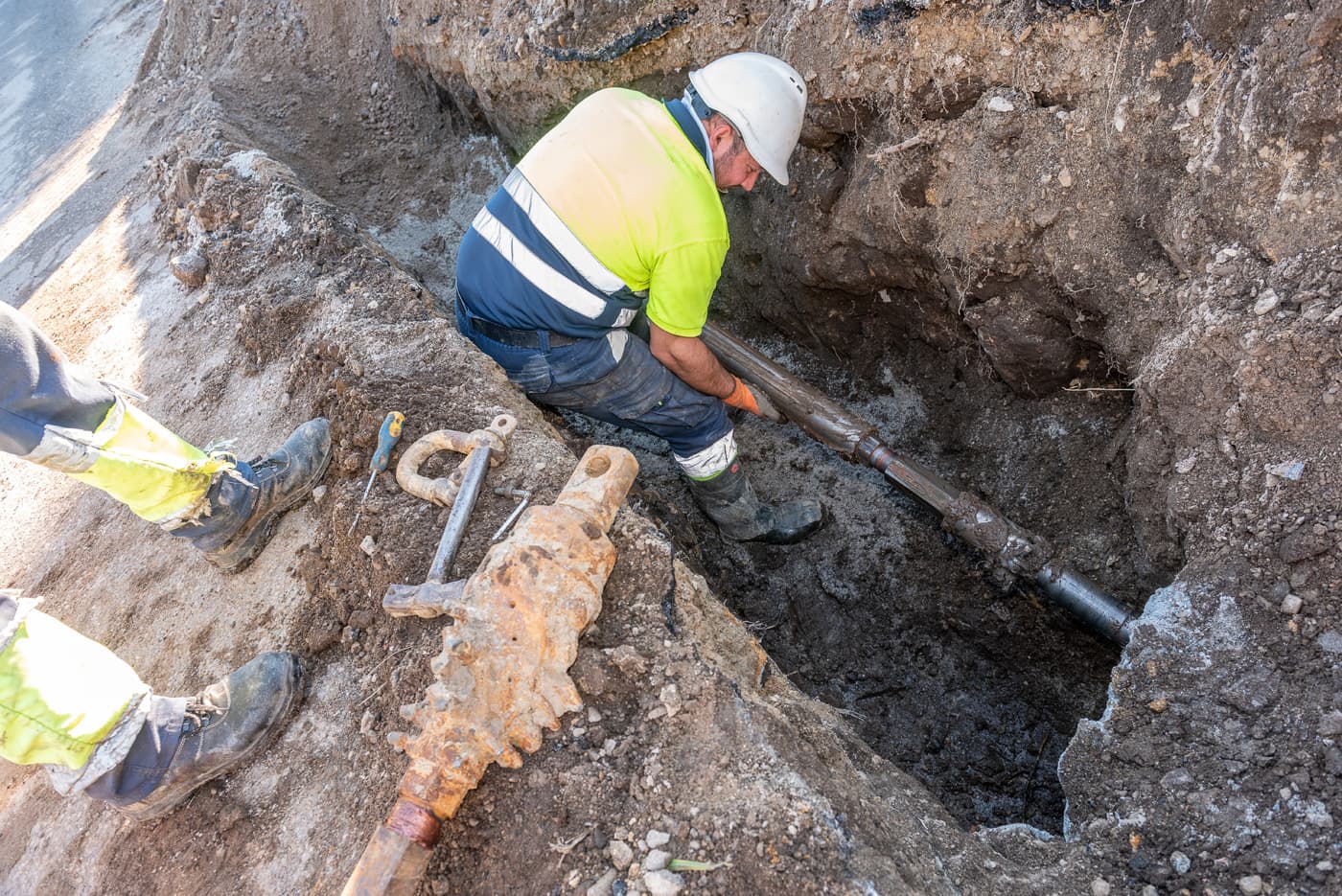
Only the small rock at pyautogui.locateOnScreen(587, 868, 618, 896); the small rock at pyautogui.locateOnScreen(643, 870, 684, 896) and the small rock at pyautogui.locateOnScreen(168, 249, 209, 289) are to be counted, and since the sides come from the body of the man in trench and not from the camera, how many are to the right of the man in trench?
2

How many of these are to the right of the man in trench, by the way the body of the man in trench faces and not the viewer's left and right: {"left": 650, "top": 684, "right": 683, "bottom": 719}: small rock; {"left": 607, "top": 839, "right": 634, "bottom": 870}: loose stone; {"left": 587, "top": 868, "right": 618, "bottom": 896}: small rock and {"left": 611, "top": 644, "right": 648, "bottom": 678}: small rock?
4

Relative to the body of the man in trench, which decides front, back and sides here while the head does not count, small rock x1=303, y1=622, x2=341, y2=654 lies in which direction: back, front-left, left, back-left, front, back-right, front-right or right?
back-right

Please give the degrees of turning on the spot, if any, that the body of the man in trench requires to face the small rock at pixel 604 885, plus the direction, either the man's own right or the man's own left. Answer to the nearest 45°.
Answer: approximately 90° to the man's own right

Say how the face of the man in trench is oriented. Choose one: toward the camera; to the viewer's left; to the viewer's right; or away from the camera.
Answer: to the viewer's right

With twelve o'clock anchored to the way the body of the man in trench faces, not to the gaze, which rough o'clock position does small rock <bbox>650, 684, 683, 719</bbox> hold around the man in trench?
The small rock is roughly at 3 o'clock from the man in trench.

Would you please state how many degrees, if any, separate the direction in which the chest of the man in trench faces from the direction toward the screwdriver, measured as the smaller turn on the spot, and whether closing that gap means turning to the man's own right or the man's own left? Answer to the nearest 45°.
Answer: approximately 180°

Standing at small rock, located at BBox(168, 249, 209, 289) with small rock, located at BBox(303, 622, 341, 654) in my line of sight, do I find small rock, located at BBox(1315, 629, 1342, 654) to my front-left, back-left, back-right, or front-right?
front-left

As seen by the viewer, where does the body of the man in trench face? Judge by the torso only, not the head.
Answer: to the viewer's right

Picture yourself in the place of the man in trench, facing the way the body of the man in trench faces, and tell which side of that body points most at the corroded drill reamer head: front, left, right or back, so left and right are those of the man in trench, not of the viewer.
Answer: right

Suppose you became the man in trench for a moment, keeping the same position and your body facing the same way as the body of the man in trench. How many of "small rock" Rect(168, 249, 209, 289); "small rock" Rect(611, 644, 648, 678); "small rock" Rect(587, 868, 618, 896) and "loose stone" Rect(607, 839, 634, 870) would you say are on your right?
3

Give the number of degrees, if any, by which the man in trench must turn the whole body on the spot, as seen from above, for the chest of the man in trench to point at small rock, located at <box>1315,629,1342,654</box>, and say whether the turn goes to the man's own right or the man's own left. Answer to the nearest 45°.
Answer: approximately 45° to the man's own right
